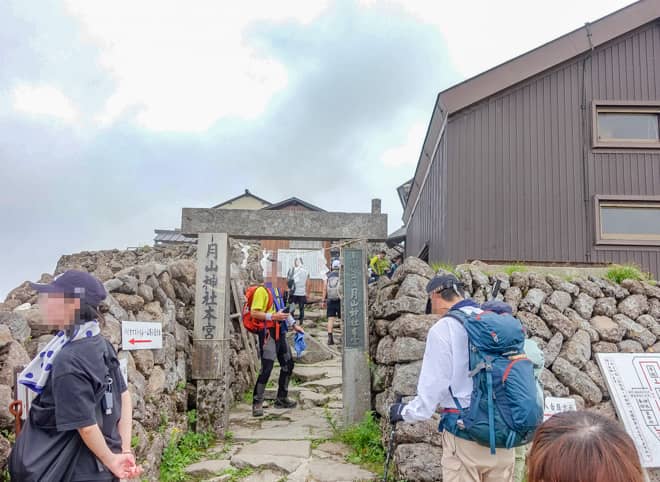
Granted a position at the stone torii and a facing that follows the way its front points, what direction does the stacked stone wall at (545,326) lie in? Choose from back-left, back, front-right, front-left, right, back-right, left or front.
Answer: left

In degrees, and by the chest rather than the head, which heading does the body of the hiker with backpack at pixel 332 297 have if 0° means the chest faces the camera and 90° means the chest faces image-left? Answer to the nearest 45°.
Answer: approximately 180°

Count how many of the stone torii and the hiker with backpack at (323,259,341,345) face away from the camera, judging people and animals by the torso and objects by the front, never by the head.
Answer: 1

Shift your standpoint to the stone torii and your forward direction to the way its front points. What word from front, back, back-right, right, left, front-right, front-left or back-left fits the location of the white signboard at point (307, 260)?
back

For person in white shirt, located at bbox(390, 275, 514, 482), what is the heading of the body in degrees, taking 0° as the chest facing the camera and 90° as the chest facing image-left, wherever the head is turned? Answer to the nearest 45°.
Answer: approximately 135°

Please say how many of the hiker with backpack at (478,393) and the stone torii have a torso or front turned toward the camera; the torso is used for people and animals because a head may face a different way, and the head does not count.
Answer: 1

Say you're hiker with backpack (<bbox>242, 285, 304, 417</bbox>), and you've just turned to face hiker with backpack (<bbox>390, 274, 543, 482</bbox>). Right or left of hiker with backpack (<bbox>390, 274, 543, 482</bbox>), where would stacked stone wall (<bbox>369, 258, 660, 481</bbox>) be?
left

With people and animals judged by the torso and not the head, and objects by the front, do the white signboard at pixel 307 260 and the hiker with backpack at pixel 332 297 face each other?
yes

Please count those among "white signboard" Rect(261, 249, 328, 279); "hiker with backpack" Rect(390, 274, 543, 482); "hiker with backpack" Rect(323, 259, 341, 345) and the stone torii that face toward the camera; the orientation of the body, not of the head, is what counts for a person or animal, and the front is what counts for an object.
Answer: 2

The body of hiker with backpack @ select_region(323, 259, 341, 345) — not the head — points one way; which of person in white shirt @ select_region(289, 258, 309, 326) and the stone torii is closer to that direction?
the person in white shirt

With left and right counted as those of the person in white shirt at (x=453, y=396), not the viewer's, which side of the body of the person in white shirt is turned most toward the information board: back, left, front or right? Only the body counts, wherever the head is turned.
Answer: right
